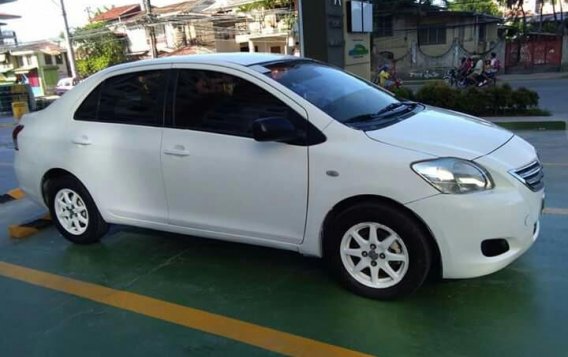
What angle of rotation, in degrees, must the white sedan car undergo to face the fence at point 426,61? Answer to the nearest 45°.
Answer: approximately 135° to its left

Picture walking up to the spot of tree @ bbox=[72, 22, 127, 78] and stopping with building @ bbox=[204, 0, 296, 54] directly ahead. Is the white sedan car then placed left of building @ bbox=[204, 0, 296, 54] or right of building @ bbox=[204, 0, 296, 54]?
right

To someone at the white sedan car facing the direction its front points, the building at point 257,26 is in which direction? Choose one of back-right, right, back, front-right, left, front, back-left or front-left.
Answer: back-left

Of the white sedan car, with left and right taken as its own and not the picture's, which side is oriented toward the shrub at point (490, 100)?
left

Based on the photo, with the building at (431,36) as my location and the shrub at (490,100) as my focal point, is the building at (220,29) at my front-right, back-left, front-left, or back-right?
back-right

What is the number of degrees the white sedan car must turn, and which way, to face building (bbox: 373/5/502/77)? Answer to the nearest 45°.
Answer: approximately 135° to its left

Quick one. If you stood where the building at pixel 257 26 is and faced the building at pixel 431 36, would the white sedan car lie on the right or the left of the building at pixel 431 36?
right

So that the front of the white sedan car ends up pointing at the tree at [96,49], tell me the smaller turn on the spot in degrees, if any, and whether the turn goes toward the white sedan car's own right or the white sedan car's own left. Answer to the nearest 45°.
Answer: approximately 135° to the white sedan car's own left

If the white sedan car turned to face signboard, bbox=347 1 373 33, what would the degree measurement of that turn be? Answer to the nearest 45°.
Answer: approximately 135° to its left

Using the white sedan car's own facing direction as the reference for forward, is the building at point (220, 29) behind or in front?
behind

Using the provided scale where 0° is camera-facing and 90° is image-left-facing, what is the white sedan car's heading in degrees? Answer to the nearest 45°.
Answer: approximately 315°
